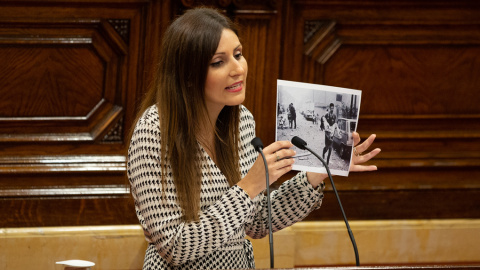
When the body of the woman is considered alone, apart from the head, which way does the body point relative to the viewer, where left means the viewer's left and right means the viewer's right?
facing the viewer and to the right of the viewer

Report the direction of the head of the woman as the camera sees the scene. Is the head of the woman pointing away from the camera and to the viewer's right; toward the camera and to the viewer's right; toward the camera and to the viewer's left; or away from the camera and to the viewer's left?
toward the camera and to the viewer's right
